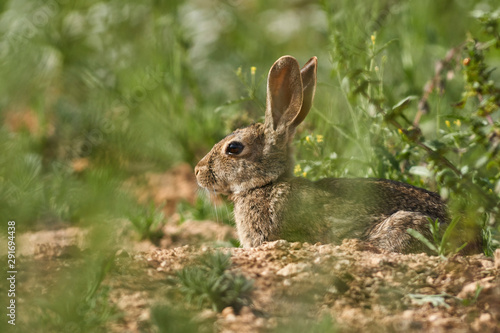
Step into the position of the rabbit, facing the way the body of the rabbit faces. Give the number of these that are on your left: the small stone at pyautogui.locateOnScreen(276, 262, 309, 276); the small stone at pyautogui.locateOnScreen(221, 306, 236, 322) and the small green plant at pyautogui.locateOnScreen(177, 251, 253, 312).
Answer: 3

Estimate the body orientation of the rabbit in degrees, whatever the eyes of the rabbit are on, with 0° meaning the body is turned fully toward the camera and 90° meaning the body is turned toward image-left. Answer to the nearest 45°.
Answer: approximately 90°

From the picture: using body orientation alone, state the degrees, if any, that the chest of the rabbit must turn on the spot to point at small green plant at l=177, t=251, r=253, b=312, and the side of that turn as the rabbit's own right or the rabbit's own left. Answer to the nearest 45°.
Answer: approximately 90° to the rabbit's own left

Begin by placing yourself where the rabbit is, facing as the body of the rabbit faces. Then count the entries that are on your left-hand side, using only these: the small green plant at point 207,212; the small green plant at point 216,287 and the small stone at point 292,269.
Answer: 2

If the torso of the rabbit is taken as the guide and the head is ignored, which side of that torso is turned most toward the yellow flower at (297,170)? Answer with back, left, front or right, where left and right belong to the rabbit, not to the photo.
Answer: right

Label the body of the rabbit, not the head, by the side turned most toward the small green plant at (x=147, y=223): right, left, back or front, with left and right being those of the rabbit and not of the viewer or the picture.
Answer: front

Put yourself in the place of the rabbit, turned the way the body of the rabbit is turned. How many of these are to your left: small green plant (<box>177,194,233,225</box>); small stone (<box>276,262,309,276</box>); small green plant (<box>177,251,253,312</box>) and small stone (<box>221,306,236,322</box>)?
3

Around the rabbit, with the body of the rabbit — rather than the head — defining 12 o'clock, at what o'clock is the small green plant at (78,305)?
The small green plant is roughly at 10 o'clock from the rabbit.

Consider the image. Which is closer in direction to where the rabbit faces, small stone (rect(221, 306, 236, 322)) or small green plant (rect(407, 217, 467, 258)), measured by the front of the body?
the small stone

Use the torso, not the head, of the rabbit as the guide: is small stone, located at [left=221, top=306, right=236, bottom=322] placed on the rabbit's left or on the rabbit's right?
on the rabbit's left
